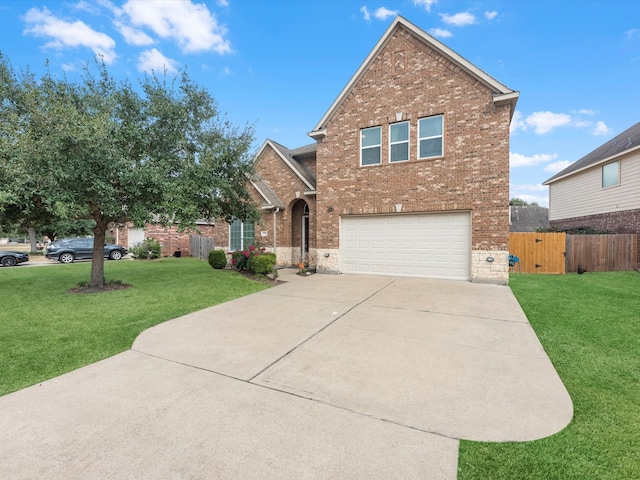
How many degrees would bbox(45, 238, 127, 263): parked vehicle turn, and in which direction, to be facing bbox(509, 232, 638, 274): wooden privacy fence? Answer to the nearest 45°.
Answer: approximately 45° to its right

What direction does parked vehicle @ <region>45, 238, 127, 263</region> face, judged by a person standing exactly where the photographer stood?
facing to the right of the viewer
